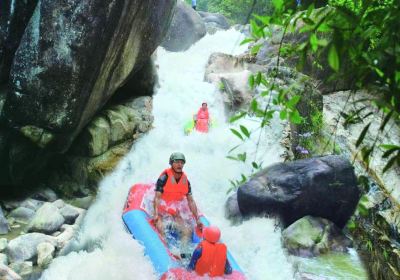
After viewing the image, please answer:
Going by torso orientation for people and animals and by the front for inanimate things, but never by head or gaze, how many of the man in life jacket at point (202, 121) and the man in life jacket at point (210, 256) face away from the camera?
1

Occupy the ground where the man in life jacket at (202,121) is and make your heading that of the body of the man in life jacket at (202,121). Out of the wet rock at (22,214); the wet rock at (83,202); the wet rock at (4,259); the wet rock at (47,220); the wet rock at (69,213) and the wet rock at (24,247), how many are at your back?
0

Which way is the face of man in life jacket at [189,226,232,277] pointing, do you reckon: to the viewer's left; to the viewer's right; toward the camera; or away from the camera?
away from the camera

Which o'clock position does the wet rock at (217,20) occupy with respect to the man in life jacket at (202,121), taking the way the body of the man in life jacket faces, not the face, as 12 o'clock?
The wet rock is roughly at 6 o'clock from the man in life jacket.

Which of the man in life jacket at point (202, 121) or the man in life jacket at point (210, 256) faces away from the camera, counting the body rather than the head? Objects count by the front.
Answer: the man in life jacket at point (210, 256)

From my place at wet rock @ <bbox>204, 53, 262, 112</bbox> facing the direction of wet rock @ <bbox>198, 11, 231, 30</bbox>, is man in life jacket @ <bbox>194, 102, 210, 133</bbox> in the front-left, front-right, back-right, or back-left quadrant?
back-left

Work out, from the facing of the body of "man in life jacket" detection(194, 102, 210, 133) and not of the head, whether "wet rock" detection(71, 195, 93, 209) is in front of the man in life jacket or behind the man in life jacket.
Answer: in front

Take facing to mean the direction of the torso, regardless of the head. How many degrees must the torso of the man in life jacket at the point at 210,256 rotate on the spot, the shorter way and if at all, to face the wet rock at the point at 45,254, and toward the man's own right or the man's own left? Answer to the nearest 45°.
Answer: approximately 90° to the man's own left

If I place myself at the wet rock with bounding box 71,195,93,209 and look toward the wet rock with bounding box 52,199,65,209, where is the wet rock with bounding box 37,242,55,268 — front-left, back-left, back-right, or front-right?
front-left

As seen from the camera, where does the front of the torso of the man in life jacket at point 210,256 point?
away from the camera

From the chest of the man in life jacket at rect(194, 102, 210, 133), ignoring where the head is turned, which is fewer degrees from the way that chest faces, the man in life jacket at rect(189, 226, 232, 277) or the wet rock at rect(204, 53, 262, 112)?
the man in life jacket

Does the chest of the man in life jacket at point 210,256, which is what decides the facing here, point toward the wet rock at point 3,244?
no

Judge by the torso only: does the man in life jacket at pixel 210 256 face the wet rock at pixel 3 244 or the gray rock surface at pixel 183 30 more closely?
the gray rock surface

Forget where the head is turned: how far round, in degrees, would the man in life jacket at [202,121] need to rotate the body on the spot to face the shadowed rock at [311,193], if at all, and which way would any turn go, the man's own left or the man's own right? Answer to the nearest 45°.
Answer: approximately 45° to the man's own left

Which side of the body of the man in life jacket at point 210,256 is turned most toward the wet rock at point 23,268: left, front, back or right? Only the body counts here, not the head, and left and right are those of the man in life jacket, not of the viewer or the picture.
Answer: left

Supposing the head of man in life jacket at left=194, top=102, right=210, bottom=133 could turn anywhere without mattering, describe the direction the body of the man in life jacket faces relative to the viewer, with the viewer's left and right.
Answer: facing the viewer

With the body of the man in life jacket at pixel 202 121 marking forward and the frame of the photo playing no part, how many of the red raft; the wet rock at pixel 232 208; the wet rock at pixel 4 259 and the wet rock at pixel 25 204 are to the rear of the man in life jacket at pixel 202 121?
0

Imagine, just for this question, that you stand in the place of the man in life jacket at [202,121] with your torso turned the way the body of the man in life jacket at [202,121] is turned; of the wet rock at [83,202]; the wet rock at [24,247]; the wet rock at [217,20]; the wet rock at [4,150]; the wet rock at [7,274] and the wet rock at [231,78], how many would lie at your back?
2

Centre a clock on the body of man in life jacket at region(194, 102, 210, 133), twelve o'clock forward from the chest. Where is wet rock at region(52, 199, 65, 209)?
The wet rock is roughly at 1 o'clock from the man in life jacket.

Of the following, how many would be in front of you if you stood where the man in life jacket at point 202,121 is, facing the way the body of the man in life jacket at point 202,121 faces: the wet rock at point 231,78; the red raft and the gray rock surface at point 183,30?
1
